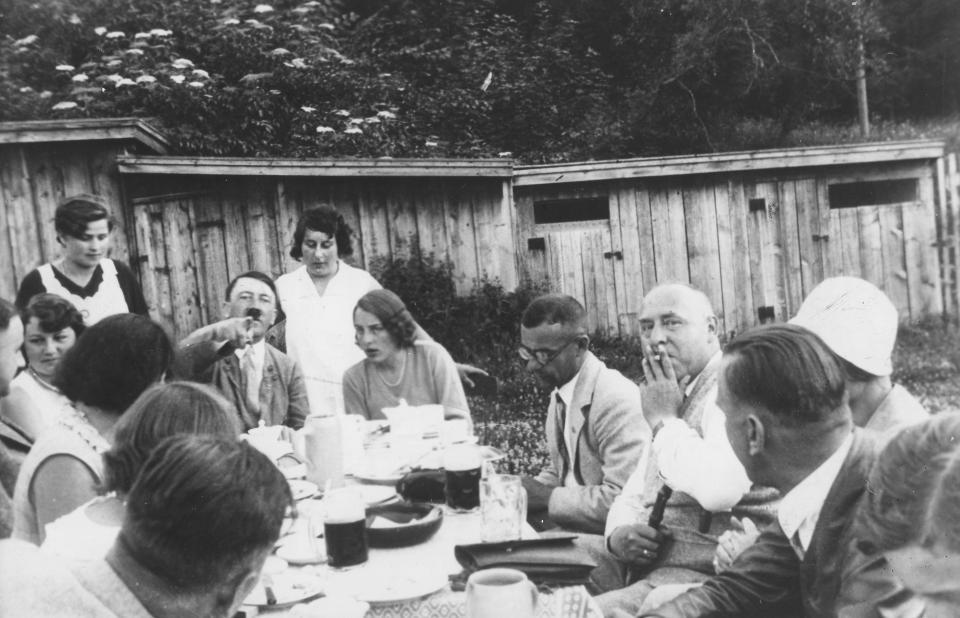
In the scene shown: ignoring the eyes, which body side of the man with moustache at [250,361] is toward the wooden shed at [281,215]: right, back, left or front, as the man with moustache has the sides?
back

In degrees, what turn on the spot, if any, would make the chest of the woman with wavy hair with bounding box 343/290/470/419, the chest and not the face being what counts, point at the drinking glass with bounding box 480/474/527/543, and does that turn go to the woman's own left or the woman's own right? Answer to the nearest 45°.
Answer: approximately 45° to the woman's own left

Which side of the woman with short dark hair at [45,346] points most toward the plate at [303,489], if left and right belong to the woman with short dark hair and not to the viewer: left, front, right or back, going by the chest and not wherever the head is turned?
front

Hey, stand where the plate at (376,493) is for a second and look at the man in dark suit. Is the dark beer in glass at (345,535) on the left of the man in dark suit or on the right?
right

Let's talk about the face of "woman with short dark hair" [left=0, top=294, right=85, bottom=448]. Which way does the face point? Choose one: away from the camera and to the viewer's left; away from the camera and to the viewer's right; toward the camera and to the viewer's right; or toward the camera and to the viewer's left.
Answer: toward the camera and to the viewer's right

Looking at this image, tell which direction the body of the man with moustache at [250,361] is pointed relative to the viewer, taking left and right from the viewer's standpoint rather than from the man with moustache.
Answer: facing the viewer

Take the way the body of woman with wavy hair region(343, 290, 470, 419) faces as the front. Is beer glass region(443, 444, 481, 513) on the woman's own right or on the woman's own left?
on the woman's own left

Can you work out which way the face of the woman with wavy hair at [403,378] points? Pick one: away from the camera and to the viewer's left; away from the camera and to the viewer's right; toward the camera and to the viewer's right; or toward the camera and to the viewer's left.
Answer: toward the camera and to the viewer's left

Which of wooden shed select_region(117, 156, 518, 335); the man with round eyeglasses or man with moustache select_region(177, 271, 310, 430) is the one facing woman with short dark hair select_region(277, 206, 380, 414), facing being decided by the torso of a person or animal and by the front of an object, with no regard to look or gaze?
the wooden shed

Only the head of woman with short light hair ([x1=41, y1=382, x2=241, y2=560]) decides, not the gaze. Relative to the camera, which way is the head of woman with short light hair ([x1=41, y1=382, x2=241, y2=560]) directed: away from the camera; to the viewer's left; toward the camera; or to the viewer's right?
away from the camera

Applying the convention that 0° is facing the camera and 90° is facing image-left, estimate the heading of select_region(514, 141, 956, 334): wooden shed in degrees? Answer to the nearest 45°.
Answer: approximately 0°

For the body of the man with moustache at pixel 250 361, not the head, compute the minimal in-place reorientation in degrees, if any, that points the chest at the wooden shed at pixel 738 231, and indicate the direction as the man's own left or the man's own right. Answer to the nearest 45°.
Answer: approximately 135° to the man's own left

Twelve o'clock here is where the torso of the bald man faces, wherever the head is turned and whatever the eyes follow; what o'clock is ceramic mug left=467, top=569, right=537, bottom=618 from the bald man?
The ceramic mug is roughly at 11 o'clock from the bald man.

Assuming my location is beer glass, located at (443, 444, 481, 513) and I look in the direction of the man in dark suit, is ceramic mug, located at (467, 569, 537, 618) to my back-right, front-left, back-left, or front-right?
front-right

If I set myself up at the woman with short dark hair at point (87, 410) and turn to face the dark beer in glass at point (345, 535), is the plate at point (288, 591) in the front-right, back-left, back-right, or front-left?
front-right
